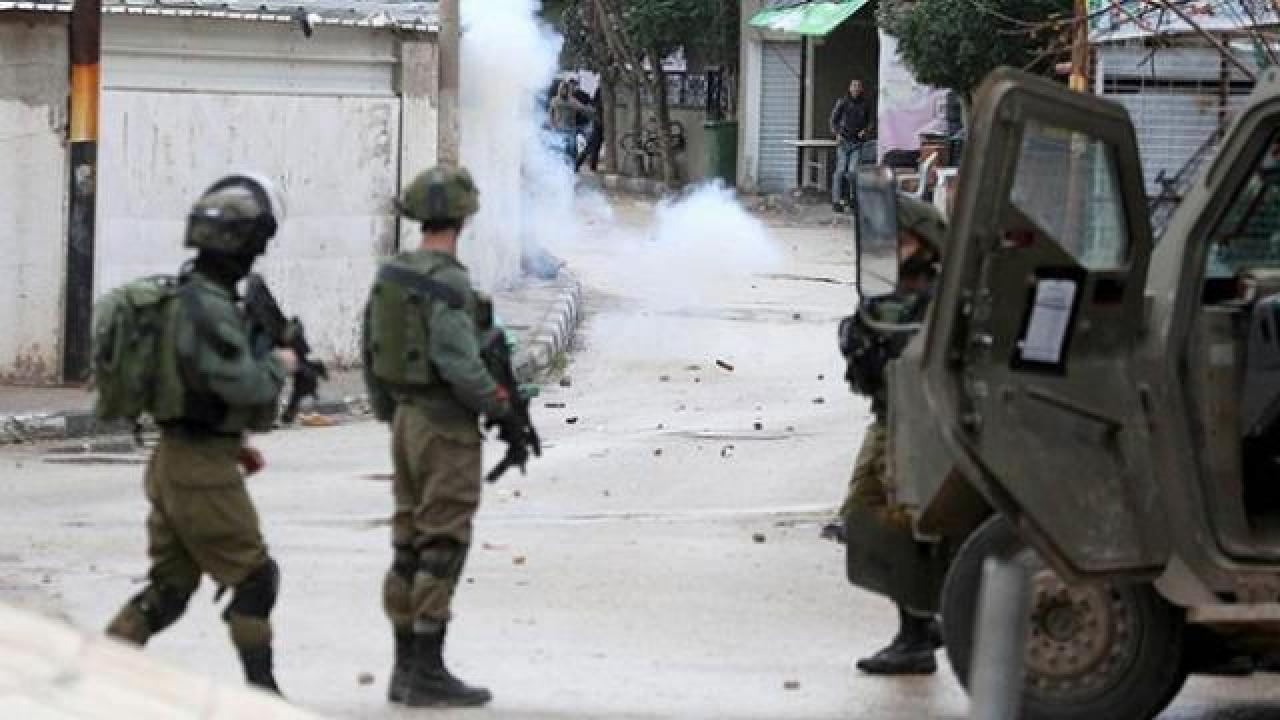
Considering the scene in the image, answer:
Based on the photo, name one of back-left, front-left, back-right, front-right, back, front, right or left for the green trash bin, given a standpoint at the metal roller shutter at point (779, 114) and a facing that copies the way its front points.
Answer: back-right

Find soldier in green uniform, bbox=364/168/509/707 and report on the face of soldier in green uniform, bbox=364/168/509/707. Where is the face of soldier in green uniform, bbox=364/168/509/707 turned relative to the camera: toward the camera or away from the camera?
away from the camera

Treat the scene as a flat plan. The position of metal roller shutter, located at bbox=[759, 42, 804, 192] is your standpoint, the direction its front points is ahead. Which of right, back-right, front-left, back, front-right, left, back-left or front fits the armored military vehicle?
front

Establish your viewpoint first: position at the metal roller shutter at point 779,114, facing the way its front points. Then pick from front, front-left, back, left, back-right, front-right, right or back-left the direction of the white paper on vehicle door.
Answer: front

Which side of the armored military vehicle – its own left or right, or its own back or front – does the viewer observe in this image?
left

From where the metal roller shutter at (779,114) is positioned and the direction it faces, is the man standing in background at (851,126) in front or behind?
in front

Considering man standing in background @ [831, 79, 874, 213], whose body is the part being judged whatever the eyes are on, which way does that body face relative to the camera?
toward the camera

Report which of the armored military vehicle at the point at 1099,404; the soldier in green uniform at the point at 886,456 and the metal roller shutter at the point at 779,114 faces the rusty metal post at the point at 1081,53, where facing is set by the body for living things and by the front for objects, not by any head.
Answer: the metal roller shutter

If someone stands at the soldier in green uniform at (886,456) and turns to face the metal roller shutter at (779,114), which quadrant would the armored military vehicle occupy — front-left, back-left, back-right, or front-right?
back-right

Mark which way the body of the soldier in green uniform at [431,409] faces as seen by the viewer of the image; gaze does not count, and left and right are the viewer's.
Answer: facing away from the viewer and to the right of the viewer
